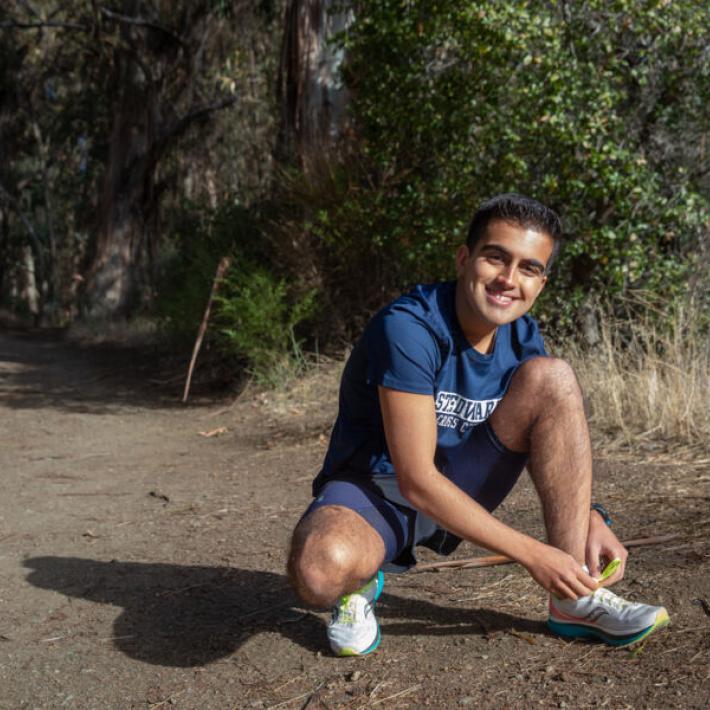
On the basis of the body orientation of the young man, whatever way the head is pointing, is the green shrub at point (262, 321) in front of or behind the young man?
behind

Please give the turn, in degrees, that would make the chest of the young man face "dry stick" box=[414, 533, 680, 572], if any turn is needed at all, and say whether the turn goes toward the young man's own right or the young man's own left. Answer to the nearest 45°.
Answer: approximately 135° to the young man's own left

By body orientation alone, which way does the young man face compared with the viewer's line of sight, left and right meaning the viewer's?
facing the viewer and to the right of the viewer

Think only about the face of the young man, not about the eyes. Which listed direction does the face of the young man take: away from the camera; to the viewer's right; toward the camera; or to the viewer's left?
toward the camera
